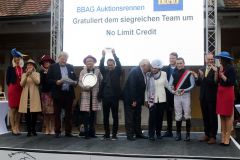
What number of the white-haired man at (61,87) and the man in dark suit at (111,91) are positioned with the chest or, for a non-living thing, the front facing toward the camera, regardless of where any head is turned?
2

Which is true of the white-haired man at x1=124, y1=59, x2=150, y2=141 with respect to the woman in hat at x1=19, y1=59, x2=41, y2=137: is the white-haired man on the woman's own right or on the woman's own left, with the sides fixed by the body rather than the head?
on the woman's own left

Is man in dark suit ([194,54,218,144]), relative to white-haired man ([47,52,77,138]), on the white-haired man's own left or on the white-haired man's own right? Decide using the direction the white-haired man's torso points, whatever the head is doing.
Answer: on the white-haired man's own left

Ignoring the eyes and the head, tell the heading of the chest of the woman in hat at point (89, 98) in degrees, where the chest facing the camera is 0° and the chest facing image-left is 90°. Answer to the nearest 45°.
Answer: approximately 0°

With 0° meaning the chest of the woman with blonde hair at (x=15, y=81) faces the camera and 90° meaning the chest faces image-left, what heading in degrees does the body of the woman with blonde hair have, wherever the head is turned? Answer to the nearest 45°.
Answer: approximately 315°

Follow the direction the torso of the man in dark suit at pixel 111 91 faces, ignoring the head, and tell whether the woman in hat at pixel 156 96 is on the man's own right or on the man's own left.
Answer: on the man's own left
